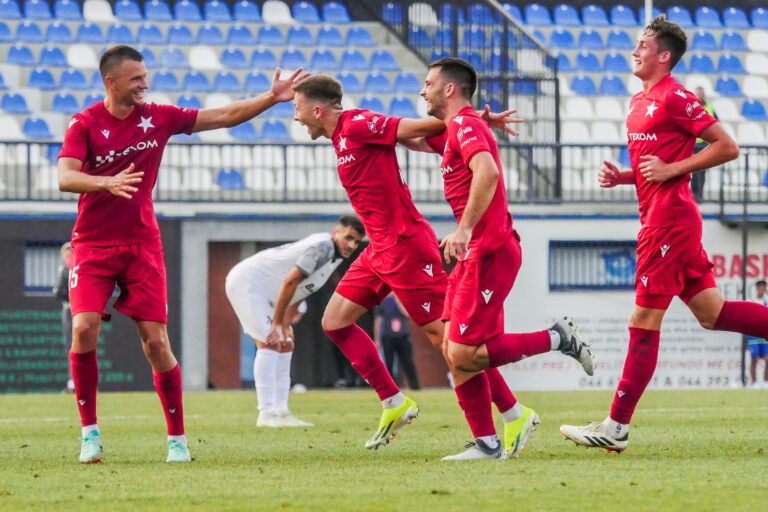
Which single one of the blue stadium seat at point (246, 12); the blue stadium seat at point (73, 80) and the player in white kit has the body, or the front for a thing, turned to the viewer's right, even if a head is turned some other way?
the player in white kit

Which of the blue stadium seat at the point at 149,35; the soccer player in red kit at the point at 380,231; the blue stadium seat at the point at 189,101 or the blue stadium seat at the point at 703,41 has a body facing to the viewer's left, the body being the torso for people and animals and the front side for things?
the soccer player in red kit

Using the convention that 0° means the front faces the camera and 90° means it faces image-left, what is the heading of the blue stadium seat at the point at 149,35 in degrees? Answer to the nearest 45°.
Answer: approximately 0°

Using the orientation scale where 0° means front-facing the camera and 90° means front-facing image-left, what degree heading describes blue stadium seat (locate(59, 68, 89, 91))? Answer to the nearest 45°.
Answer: approximately 0°

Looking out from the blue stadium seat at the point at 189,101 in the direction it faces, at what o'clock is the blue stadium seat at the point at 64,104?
the blue stadium seat at the point at 64,104 is roughly at 3 o'clock from the blue stadium seat at the point at 189,101.

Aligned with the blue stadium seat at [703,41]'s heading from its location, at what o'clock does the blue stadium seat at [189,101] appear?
the blue stadium seat at [189,101] is roughly at 2 o'clock from the blue stadium seat at [703,41].

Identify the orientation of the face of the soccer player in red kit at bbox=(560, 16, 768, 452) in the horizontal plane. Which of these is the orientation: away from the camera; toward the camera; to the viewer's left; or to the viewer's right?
to the viewer's left

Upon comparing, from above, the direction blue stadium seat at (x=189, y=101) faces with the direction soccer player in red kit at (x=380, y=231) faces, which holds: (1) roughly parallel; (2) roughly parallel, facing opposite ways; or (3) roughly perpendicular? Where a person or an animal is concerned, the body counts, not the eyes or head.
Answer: roughly perpendicular

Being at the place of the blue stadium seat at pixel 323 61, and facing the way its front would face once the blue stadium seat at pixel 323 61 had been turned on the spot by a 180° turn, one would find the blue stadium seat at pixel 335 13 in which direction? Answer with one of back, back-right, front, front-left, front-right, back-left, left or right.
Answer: front

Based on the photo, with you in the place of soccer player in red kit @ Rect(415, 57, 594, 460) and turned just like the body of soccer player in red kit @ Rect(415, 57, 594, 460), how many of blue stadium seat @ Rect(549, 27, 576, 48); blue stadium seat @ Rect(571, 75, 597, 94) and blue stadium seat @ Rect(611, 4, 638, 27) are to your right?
3

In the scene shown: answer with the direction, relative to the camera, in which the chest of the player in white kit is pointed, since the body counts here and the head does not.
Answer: to the viewer's right

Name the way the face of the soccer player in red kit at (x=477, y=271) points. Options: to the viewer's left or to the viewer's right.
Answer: to the viewer's left

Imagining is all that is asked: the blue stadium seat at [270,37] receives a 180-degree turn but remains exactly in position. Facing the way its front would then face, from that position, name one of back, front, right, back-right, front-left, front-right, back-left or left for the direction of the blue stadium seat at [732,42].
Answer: right

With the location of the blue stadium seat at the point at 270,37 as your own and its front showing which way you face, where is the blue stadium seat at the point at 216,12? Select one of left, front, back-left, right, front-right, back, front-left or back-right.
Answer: back-right
